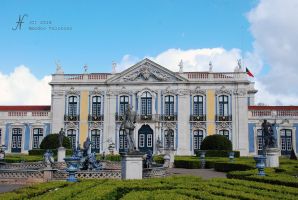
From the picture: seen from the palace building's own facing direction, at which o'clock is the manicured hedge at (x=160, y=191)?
The manicured hedge is roughly at 12 o'clock from the palace building.

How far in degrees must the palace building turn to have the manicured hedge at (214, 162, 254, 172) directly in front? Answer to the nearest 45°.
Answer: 0° — it already faces it

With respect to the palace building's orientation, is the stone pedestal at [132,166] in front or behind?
in front

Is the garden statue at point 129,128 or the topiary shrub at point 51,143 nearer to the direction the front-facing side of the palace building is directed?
the garden statue

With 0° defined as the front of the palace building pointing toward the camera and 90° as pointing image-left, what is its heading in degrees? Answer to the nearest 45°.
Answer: approximately 0°

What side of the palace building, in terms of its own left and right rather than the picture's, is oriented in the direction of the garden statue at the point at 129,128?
front

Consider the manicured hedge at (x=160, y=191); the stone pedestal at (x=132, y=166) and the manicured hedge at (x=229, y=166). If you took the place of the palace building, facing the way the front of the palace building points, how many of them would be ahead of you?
3

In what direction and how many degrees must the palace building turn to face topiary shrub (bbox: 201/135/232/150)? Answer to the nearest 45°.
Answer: approximately 45° to its left
